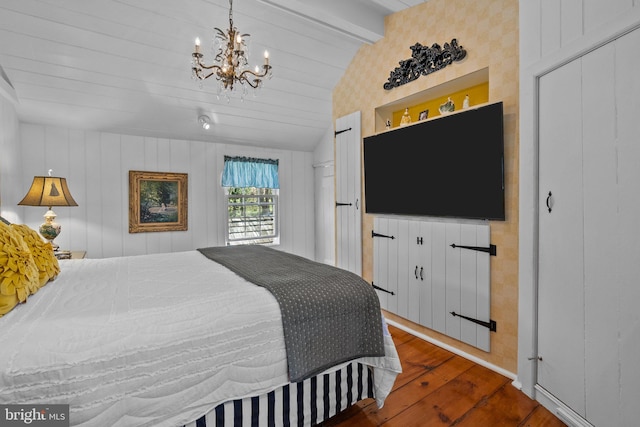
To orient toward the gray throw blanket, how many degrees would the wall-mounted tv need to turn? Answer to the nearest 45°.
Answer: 0° — it already faces it

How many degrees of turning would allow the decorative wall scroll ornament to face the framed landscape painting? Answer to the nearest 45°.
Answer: approximately 45° to its right

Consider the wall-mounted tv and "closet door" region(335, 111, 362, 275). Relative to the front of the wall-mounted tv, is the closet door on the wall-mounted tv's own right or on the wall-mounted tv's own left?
on the wall-mounted tv's own right

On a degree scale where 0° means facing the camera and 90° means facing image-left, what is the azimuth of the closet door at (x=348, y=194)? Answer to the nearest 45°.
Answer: approximately 45°

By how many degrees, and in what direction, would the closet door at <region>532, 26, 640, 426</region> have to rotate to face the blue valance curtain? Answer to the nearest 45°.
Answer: approximately 45° to its right

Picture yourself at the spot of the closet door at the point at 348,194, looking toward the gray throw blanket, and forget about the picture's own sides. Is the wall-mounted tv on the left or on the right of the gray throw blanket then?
left

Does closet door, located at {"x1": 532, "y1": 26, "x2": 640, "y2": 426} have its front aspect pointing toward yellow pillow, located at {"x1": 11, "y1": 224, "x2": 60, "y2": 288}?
yes

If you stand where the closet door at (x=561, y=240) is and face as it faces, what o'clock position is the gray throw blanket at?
The gray throw blanket is roughly at 12 o'clock from the closet door.
